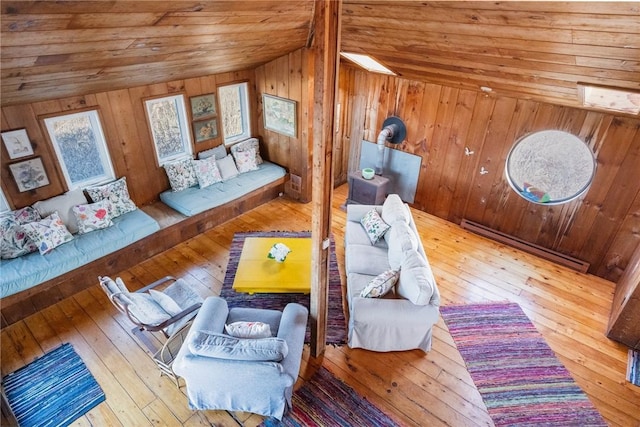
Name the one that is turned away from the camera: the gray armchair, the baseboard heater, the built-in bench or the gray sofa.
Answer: the gray armchair

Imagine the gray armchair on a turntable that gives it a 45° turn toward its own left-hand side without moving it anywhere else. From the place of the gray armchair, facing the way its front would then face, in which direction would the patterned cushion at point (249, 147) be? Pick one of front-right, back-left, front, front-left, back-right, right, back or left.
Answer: front-right

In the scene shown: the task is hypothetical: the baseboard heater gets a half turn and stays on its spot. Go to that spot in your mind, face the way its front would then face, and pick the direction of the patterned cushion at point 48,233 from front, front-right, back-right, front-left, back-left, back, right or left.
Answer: back

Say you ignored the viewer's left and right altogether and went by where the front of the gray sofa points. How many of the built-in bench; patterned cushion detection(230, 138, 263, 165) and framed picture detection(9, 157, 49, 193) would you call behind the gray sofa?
0

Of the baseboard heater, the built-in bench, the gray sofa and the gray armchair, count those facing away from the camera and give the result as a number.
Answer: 1

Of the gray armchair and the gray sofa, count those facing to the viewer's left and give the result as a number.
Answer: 1

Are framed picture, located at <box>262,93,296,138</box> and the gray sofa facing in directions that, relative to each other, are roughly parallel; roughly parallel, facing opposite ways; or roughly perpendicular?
roughly perpendicular

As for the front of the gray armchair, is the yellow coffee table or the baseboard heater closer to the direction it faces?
the yellow coffee table

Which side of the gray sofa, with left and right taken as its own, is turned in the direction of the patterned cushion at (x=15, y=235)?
front

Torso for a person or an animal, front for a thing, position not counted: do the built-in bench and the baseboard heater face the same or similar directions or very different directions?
very different directions

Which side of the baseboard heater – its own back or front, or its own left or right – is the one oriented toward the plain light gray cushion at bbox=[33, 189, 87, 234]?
front

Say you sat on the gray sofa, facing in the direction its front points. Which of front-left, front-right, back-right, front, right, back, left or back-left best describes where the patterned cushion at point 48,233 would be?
front

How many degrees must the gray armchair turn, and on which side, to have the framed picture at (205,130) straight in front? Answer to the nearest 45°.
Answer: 0° — it already faces it

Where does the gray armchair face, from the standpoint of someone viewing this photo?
facing away from the viewer

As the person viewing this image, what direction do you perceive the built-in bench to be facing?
facing the viewer and to the right of the viewer

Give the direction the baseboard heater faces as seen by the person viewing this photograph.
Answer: facing the viewer and to the left of the viewer

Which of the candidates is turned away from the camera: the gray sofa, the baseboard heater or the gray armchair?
the gray armchair

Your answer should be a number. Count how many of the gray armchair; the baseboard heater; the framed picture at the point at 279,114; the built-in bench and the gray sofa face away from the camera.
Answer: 1

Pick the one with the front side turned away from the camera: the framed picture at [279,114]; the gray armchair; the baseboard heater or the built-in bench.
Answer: the gray armchair

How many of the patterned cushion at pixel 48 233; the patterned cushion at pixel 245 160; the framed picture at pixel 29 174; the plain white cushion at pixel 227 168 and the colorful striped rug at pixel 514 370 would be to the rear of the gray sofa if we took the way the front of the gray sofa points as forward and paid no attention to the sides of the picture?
1

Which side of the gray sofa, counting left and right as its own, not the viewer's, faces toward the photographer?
left

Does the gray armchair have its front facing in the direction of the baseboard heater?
no
